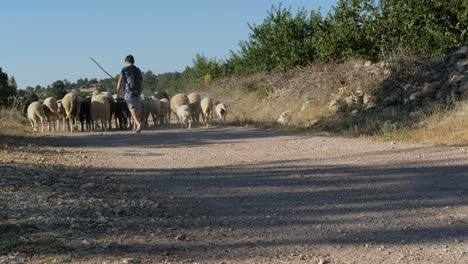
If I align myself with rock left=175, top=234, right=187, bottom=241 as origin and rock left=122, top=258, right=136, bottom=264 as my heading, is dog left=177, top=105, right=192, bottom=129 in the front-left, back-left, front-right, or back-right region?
back-right

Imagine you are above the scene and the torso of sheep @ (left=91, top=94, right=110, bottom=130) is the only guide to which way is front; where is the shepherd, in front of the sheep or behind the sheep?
behind

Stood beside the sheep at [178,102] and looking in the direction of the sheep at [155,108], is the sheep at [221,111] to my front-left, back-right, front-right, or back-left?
back-left
